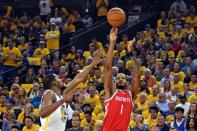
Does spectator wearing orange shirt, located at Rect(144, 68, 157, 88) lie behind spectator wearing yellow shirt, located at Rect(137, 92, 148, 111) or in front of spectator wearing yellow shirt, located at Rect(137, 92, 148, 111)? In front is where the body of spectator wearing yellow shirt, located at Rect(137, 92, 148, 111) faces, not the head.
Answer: behind

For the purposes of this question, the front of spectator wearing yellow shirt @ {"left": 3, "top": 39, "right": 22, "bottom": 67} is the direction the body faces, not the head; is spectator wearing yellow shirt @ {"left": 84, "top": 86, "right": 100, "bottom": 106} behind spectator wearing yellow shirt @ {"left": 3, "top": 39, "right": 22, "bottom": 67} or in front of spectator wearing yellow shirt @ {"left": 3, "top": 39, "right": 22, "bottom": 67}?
in front

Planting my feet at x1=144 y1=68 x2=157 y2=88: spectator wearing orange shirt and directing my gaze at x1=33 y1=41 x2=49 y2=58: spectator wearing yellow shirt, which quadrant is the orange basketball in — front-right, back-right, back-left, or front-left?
back-left

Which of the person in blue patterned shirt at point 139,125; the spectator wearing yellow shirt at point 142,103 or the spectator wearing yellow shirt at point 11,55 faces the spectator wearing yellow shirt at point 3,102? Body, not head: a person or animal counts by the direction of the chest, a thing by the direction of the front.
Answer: the spectator wearing yellow shirt at point 11,55

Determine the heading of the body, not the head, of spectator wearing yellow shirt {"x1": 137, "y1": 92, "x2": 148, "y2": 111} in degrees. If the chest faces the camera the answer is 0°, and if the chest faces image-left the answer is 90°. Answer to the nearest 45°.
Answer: approximately 0°
